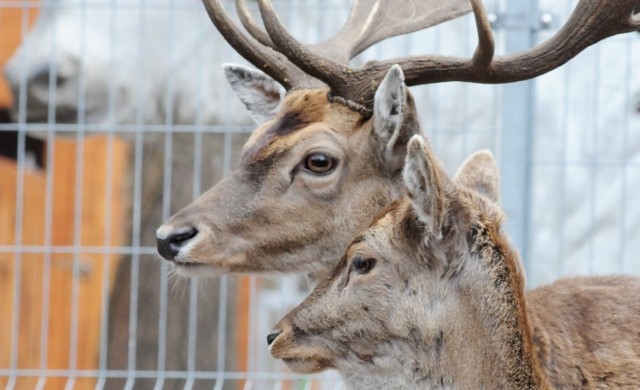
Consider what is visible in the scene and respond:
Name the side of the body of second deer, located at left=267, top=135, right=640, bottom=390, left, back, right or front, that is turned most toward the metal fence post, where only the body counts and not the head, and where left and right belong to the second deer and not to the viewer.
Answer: right

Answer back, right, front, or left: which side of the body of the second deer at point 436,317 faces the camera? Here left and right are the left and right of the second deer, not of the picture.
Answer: left

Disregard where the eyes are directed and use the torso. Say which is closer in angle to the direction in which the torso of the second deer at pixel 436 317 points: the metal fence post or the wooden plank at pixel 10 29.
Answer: the wooden plank

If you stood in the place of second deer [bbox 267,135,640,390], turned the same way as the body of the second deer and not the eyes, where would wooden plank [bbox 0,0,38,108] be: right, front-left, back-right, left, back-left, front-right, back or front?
front-right
